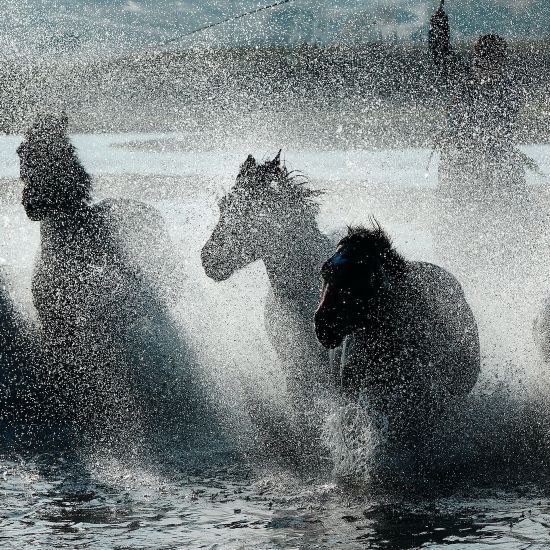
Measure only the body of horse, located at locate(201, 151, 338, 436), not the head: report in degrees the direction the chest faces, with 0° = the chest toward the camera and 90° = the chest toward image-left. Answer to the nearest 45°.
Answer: approximately 45°

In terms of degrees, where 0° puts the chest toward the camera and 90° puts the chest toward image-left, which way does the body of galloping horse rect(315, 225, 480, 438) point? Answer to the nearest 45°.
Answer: approximately 45°

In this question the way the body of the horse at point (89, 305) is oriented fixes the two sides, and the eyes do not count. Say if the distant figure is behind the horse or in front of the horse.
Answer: behind

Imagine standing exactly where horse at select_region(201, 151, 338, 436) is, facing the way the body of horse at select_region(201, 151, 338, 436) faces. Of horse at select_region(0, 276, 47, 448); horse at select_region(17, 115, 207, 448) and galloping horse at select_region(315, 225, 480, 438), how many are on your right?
2

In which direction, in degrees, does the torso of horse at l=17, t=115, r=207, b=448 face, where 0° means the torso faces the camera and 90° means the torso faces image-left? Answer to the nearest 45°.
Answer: approximately 45°

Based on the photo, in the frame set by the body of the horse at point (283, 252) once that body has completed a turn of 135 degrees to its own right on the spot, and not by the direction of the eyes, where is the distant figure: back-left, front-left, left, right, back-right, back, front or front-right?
front-right
